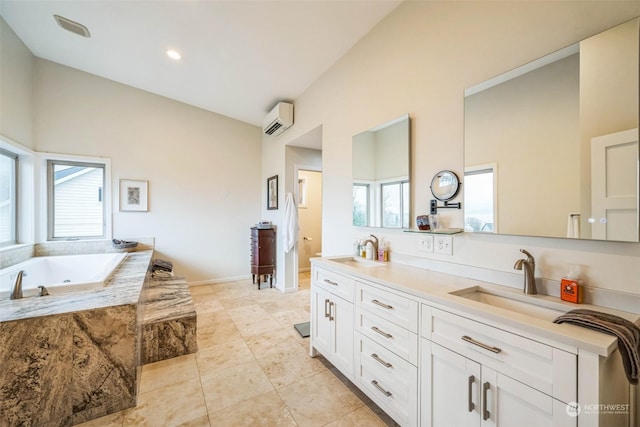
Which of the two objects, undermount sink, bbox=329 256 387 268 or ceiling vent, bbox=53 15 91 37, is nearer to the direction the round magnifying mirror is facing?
the ceiling vent

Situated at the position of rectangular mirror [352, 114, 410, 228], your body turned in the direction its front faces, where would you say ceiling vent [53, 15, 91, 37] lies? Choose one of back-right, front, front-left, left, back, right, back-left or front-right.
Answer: front-right

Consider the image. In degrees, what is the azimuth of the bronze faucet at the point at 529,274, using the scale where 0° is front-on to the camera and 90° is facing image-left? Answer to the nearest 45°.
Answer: approximately 45°

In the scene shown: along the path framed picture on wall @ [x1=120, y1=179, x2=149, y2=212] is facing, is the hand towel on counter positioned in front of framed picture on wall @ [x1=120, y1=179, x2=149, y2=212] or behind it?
in front

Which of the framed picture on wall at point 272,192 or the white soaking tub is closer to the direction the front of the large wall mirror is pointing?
the white soaking tub

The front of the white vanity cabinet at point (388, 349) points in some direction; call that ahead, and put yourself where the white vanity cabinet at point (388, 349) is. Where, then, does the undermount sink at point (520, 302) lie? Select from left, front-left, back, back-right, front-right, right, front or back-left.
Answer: back-left

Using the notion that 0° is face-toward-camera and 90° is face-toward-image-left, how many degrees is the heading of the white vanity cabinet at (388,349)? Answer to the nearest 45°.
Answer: approximately 45°

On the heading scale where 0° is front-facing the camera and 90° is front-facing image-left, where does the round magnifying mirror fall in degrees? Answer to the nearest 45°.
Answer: approximately 45°
